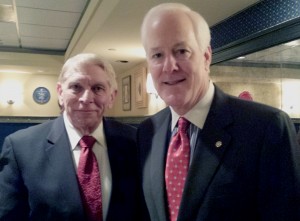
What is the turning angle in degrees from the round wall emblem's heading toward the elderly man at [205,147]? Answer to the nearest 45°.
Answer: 0° — it already faces them

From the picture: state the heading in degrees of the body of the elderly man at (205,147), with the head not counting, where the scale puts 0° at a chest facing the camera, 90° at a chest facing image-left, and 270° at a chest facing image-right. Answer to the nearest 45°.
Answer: approximately 45°

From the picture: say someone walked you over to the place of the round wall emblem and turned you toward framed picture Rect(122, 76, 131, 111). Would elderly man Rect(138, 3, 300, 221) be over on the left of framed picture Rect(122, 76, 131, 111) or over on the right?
right

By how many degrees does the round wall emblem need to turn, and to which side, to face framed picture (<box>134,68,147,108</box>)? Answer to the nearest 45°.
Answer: approximately 45° to its left

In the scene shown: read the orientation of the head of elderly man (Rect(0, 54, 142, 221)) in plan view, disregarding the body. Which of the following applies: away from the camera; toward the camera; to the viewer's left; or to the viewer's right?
toward the camera

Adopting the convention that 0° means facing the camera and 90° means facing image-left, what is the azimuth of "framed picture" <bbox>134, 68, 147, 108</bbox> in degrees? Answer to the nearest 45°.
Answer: approximately 45°

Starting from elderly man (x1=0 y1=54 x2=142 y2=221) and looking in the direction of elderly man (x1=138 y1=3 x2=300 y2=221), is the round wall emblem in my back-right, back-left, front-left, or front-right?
back-left

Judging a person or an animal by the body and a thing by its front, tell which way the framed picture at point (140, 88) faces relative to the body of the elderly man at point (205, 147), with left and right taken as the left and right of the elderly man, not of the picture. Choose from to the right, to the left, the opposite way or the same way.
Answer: the same way

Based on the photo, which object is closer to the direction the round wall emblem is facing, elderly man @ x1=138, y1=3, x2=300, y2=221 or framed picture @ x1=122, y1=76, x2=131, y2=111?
the elderly man

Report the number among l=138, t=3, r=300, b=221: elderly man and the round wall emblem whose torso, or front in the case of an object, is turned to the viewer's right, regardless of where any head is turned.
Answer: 0

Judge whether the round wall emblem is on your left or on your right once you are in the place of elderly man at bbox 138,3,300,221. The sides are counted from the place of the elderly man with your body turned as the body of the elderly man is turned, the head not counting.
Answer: on your right

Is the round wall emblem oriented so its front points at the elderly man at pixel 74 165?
yes

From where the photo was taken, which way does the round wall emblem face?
toward the camera

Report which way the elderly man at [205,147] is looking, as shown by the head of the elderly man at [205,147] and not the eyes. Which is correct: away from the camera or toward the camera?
toward the camera
